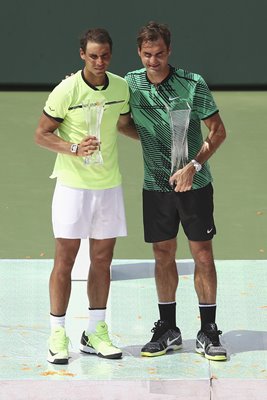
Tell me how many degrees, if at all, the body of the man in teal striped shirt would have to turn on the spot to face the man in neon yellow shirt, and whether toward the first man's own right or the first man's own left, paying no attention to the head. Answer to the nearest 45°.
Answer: approximately 90° to the first man's own right

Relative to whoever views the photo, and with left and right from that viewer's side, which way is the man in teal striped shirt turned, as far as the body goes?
facing the viewer
